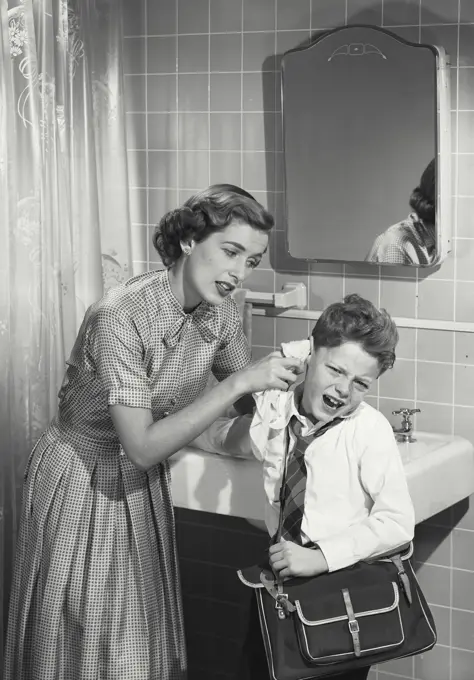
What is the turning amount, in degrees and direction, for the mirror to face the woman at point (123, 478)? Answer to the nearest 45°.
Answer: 0° — it already faces them

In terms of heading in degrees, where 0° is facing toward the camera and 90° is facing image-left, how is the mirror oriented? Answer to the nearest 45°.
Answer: approximately 45°

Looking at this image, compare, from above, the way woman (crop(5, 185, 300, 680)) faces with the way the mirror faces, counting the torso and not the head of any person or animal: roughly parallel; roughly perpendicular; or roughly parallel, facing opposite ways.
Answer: roughly perpendicular

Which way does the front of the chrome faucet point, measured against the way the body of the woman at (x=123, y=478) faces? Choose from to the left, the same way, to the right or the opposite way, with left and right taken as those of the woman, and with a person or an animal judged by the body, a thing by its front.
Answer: to the right

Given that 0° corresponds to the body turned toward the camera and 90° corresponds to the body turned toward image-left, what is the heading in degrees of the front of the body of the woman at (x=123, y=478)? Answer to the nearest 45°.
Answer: approximately 315°

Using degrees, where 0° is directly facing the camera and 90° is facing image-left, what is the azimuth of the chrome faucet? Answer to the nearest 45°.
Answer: approximately 45°

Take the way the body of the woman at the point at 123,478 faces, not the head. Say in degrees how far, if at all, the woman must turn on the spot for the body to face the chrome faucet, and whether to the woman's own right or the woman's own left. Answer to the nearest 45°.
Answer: approximately 90° to the woman's own left

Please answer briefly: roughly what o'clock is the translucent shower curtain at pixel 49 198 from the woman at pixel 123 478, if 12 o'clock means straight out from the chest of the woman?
The translucent shower curtain is roughly at 7 o'clock from the woman.
